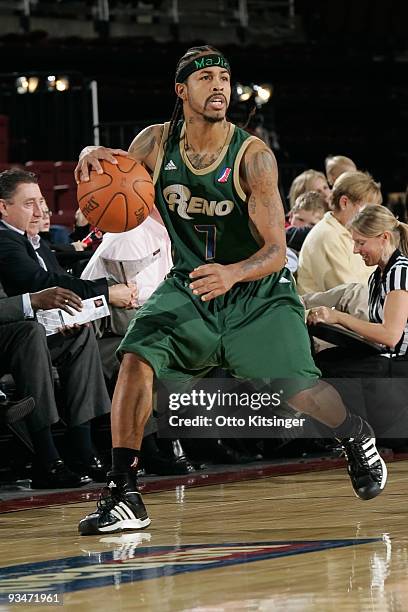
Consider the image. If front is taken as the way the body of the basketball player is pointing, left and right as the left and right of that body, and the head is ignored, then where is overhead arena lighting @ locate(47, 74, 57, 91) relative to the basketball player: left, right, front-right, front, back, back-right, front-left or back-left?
back

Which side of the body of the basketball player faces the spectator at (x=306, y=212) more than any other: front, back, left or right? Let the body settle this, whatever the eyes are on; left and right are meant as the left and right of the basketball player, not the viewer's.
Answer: back

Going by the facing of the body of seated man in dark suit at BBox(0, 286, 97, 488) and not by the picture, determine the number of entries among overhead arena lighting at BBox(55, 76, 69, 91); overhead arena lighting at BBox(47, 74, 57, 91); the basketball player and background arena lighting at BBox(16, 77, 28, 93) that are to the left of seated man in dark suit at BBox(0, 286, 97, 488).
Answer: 3

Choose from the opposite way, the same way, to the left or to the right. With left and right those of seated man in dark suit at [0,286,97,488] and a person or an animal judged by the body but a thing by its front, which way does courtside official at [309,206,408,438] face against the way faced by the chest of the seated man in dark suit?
the opposite way

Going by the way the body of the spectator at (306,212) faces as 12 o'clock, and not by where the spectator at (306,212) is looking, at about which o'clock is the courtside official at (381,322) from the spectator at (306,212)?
the courtside official at (381,322) is roughly at 10 o'clock from the spectator at (306,212).

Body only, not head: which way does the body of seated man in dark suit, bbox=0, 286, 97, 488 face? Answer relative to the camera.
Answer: to the viewer's right

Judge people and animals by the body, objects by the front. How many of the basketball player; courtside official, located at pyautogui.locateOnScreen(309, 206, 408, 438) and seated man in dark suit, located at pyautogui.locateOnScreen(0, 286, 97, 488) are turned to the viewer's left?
1

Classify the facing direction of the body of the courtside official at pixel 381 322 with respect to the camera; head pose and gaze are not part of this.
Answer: to the viewer's left

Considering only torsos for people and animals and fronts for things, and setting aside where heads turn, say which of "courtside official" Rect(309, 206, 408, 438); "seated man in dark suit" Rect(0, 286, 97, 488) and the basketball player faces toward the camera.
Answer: the basketball player

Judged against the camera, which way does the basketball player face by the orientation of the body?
toward the camera

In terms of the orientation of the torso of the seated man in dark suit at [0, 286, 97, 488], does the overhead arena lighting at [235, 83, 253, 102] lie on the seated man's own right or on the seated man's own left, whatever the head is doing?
on the seated man's own left

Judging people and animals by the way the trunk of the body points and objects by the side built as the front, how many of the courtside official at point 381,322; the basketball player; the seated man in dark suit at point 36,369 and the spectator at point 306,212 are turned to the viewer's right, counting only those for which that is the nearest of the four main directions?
1

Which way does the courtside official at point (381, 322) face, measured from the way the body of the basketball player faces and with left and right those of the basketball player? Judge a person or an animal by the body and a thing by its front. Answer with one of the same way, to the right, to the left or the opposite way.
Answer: to the right

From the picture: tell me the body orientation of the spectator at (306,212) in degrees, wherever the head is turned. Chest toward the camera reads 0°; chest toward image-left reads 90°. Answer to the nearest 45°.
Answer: approximately 45°

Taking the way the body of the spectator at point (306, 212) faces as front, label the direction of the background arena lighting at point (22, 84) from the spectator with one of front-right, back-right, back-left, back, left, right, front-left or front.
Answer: right

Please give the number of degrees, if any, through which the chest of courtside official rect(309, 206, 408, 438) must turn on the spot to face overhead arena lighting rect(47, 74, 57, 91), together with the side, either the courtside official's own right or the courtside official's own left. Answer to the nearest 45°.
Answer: approximately 45° to the courtside official's own right
